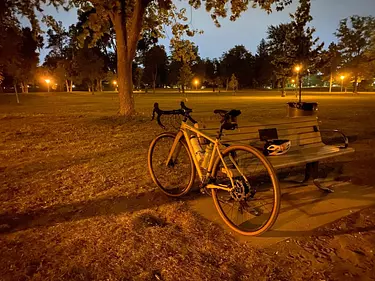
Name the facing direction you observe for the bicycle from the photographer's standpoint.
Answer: facing away from the viewer and to the left of the viewer

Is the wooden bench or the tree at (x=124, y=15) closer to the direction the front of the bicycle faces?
the tree

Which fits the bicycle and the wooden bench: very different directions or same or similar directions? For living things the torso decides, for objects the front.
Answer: very different directions

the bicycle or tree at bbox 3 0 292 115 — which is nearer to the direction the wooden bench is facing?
the bicycle

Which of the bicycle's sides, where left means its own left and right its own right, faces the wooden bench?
right

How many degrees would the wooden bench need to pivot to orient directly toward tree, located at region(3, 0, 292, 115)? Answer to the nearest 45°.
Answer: approximately 180°
